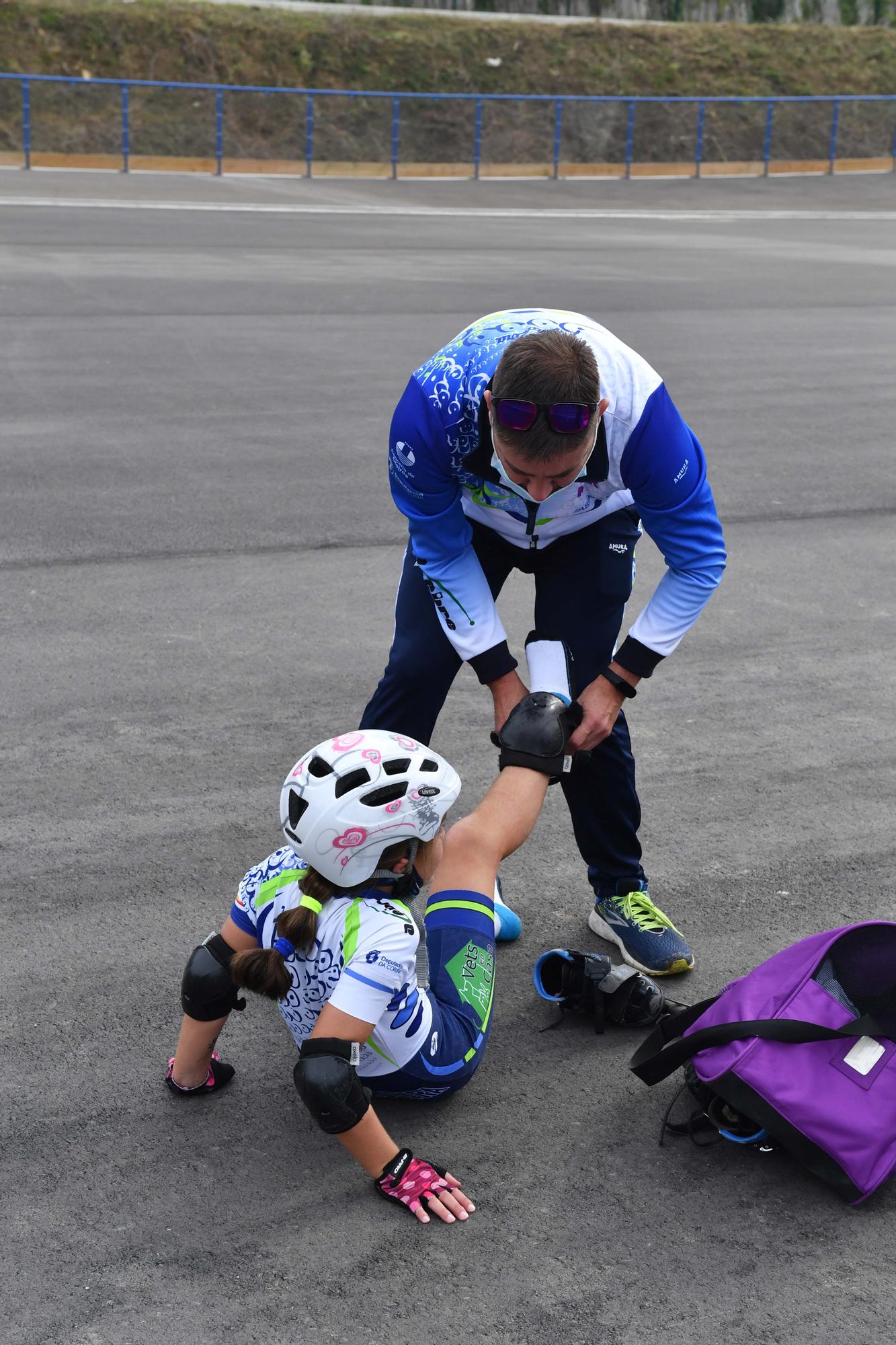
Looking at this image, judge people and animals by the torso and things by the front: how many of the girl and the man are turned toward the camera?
1

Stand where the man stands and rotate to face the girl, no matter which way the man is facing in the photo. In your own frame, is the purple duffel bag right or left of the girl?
left

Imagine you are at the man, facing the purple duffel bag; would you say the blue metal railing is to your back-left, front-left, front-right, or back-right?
back-left

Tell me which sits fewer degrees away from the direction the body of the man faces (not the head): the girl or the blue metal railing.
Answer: the girl

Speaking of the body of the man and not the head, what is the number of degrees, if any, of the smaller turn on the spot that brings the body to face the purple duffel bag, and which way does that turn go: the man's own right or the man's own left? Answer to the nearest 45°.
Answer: approximately 45° to the man's own left

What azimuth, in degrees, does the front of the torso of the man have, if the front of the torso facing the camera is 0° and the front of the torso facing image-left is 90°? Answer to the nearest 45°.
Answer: approximately 0°

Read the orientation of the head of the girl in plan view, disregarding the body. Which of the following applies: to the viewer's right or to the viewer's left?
to the viewer's right

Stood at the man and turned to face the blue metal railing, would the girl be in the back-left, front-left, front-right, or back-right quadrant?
back-left
